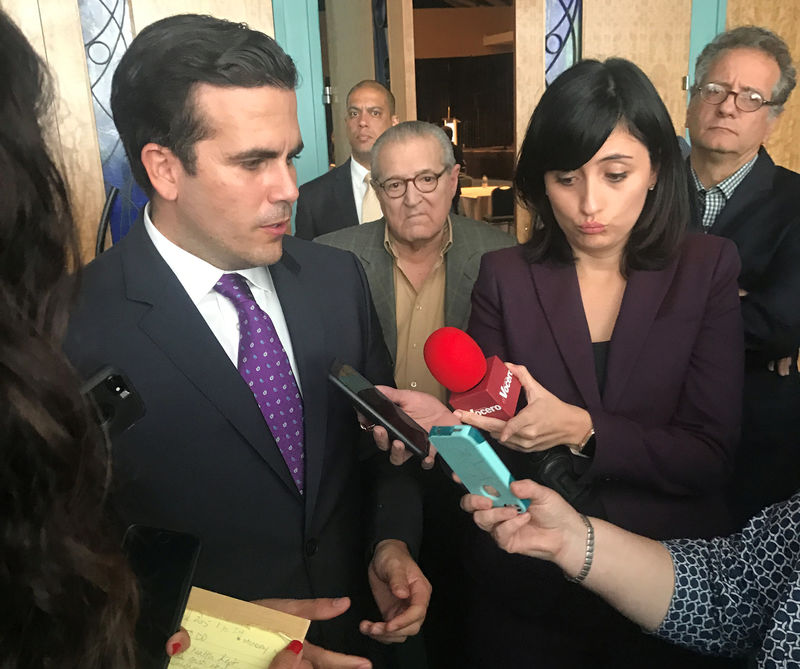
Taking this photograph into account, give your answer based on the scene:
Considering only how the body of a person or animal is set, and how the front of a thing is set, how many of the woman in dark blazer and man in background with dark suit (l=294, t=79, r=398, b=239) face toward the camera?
2

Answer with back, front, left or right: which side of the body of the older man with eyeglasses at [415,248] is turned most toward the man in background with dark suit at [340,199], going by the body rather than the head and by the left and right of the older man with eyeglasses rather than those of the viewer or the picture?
back

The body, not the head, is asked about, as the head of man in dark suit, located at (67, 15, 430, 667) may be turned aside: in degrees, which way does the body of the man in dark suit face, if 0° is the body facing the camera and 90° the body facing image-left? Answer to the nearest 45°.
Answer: approximately 315°

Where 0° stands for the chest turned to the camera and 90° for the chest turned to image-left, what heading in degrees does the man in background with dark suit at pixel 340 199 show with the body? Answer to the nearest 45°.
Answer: approximately 0°

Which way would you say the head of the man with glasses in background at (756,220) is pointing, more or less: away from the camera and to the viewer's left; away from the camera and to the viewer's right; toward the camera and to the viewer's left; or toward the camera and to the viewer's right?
toward the camera and to the viewer's left

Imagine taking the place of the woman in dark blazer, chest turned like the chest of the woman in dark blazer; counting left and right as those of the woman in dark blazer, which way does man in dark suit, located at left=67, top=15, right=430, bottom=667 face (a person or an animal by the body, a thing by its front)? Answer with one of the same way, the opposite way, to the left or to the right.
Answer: to the left

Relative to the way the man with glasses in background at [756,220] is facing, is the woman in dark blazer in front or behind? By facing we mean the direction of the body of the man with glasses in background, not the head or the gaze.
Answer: in front

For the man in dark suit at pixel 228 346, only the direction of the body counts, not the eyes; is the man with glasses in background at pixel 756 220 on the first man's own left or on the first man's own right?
on the first man's own left

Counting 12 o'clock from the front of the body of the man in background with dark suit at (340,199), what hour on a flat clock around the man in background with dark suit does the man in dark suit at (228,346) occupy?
The man in dark suit is roughly at 12 o'clock from the man in background with dark suit.

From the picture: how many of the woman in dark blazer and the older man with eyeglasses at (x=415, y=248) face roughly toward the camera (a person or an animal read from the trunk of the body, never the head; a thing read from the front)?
2

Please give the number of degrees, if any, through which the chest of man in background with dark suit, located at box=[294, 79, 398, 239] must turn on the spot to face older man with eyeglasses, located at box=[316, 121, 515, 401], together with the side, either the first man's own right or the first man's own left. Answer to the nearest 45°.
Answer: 0° — they already face them
